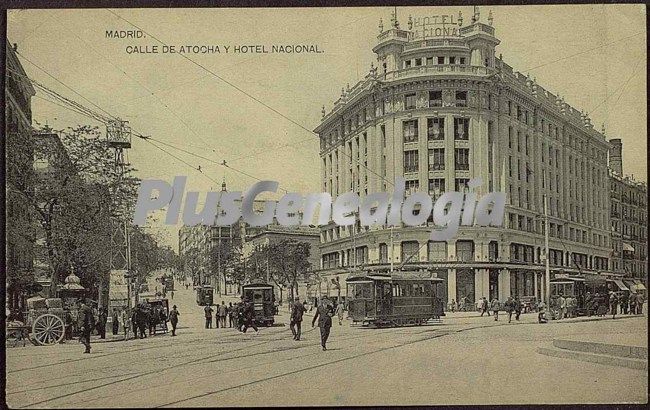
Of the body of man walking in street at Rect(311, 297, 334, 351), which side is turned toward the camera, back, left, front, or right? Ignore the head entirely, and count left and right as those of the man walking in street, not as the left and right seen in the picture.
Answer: front

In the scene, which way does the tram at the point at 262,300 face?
toward the camera

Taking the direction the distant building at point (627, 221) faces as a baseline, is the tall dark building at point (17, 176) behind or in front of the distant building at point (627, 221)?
in front

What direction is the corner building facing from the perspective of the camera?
toward the camera

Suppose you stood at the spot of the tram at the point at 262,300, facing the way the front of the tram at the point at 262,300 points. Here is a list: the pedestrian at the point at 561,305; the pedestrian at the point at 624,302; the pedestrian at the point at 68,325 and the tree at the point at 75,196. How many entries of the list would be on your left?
2

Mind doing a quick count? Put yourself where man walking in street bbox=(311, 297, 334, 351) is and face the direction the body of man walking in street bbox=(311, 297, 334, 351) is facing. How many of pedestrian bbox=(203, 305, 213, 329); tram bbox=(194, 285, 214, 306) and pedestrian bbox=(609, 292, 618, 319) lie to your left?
1

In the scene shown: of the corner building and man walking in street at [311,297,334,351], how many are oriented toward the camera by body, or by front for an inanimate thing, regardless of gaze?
2

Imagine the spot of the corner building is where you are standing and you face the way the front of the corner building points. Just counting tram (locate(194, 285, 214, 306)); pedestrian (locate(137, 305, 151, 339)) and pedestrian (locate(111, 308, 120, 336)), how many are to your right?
3

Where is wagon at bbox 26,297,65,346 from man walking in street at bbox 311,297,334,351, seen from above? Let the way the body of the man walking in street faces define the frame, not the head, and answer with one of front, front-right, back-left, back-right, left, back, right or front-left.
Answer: right

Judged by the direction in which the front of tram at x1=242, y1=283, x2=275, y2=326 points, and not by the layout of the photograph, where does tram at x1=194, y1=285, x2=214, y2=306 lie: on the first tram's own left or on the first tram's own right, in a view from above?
on the first tram's own right

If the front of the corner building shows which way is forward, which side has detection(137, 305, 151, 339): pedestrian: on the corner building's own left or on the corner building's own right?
on the corner building's own right

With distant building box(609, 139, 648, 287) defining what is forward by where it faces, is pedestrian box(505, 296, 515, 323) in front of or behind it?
in front
